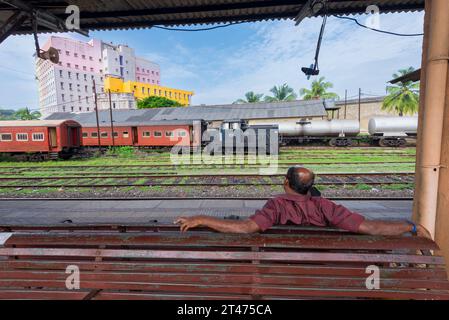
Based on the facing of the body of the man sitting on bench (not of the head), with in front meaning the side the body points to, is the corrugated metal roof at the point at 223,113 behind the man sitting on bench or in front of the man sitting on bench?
in front

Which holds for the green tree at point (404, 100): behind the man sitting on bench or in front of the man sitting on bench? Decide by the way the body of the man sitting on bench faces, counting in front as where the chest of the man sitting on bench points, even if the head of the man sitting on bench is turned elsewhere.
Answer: in front

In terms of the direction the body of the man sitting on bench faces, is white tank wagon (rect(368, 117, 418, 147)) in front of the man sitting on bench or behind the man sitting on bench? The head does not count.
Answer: in front

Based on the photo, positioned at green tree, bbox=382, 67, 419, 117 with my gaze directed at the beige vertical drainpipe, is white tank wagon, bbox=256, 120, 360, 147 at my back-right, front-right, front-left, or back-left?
front-right

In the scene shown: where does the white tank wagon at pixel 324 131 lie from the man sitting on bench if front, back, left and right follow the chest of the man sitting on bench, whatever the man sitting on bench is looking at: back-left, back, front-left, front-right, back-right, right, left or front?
front

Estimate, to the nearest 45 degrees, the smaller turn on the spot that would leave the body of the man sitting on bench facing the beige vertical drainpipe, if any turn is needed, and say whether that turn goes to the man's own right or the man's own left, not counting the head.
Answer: approximately 45° to the man's own right

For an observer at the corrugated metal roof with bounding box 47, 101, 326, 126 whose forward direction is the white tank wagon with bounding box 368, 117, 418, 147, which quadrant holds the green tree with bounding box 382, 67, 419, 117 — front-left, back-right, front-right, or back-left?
front-left

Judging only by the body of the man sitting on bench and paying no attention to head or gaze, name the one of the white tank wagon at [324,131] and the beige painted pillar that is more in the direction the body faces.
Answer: the white tank wagon

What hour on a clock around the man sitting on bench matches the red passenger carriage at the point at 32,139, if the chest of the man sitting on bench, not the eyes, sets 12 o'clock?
The red passenger carriage is roughly at 10 o'clock from the man sitting on bench.

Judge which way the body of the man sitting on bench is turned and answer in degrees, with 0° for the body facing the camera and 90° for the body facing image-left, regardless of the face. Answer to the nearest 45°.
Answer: approximately 180°

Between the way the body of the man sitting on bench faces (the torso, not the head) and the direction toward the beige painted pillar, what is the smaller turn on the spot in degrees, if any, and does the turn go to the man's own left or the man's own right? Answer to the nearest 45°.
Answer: approximately 45° to the man's own right
